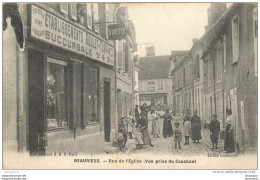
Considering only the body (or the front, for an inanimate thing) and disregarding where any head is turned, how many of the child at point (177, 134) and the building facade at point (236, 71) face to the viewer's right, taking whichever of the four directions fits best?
0

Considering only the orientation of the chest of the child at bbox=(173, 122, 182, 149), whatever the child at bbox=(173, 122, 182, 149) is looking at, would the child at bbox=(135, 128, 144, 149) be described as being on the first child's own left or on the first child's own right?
on the first child's own right

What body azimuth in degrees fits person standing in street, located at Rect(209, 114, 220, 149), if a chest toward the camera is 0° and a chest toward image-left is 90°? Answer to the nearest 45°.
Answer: approximately 0°
